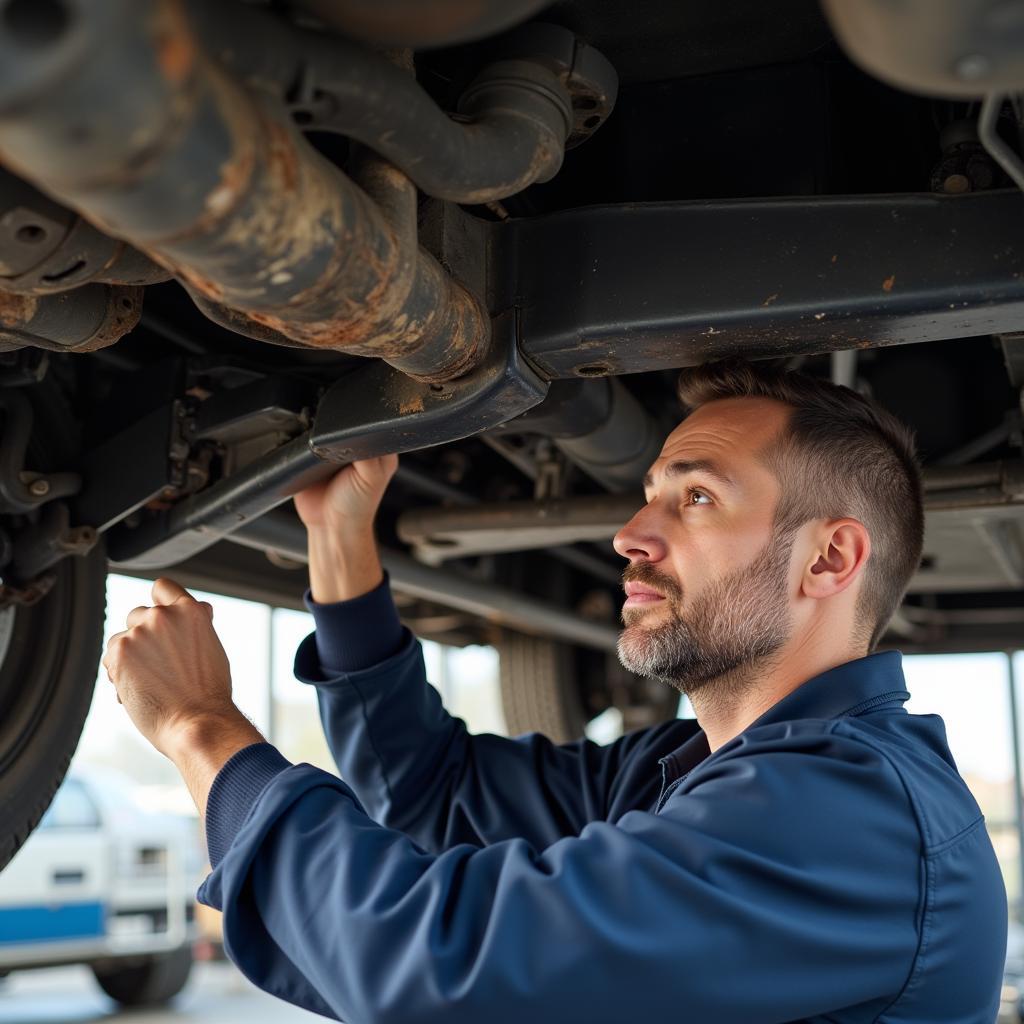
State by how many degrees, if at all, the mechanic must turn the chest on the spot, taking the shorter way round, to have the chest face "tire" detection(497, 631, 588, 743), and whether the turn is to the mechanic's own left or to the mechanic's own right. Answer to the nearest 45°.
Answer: approximately 90° to the mechanic's own right

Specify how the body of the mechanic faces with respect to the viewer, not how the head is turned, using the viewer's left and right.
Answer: facing to the left of the viewer

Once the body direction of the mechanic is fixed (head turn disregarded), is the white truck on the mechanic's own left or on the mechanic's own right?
on the mechanic's own right

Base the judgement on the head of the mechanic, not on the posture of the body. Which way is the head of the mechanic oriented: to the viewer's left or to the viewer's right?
to the viewer's left
